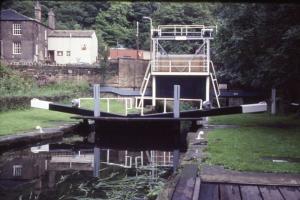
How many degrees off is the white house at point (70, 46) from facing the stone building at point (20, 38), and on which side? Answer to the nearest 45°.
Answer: approximately 45° to its right

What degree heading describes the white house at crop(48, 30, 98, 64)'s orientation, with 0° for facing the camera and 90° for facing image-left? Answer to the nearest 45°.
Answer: approximately 0°
